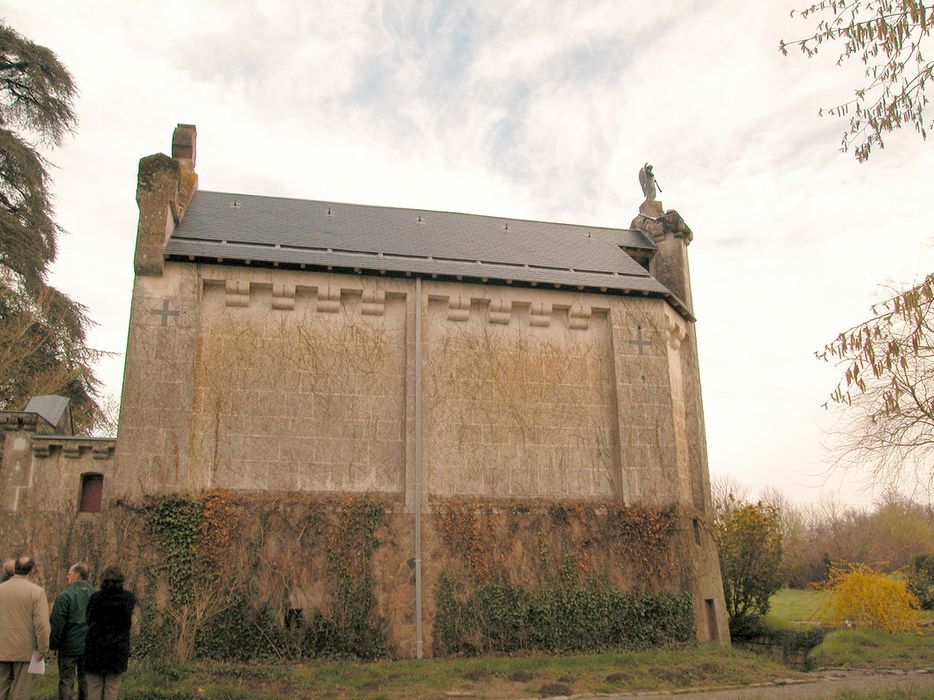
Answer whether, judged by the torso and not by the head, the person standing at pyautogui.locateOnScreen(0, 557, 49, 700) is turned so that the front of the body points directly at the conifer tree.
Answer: yes

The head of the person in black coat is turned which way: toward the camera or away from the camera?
away from the camera

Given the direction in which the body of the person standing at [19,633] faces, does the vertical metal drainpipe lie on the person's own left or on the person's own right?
on the person's own right

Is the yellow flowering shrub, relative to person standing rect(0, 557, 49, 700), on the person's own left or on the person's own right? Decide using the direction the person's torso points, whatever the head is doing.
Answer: on the person's own right

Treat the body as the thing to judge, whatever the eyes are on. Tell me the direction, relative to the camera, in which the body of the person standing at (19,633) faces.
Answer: away from the camera
